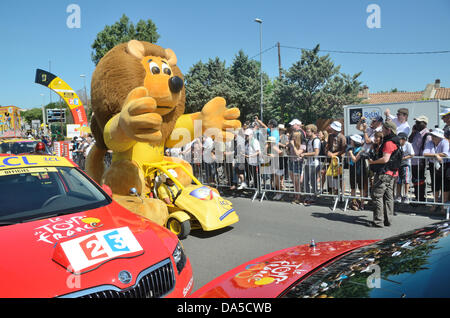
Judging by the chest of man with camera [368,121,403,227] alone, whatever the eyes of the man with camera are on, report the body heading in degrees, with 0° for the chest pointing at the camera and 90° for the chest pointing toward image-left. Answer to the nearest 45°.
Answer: approximately 90°

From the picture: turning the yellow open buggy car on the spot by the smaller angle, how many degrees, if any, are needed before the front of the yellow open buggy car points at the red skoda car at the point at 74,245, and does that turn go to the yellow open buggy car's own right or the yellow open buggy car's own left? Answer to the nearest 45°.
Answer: approximately 45° to the yellow open buggy car's own right

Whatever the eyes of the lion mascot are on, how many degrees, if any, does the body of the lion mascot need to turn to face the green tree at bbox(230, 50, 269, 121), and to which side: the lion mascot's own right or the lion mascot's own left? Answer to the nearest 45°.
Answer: approximately 135° to the lion mascot's own left

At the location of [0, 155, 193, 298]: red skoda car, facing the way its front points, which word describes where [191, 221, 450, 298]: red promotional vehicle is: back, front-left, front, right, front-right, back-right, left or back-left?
front

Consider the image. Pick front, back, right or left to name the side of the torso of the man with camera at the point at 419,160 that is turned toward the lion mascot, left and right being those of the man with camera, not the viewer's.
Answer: front

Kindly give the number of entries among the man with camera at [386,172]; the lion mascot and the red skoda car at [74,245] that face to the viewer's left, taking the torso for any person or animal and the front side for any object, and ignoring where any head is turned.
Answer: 1

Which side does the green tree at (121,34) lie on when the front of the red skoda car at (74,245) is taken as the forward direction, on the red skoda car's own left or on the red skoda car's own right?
on the red skoda car's own left

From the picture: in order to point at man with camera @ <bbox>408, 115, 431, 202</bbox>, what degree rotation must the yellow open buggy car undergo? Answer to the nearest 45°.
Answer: approximately 45° to its left

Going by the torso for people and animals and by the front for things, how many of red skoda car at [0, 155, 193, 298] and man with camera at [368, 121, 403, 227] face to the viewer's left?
1

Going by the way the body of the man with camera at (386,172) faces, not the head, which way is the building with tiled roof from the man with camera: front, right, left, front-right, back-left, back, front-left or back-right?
right

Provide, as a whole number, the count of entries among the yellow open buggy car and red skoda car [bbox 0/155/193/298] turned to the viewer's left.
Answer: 0

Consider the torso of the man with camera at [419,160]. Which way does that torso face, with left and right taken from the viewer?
facing the viewer and to the left of the viewer

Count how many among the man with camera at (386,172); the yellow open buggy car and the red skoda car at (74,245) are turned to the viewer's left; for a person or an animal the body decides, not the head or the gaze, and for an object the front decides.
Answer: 1

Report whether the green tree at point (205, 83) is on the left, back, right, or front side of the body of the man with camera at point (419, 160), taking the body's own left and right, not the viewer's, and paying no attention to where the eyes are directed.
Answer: right

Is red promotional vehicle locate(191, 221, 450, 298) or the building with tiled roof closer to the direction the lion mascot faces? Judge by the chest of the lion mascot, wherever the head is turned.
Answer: the red promotional vehicle
